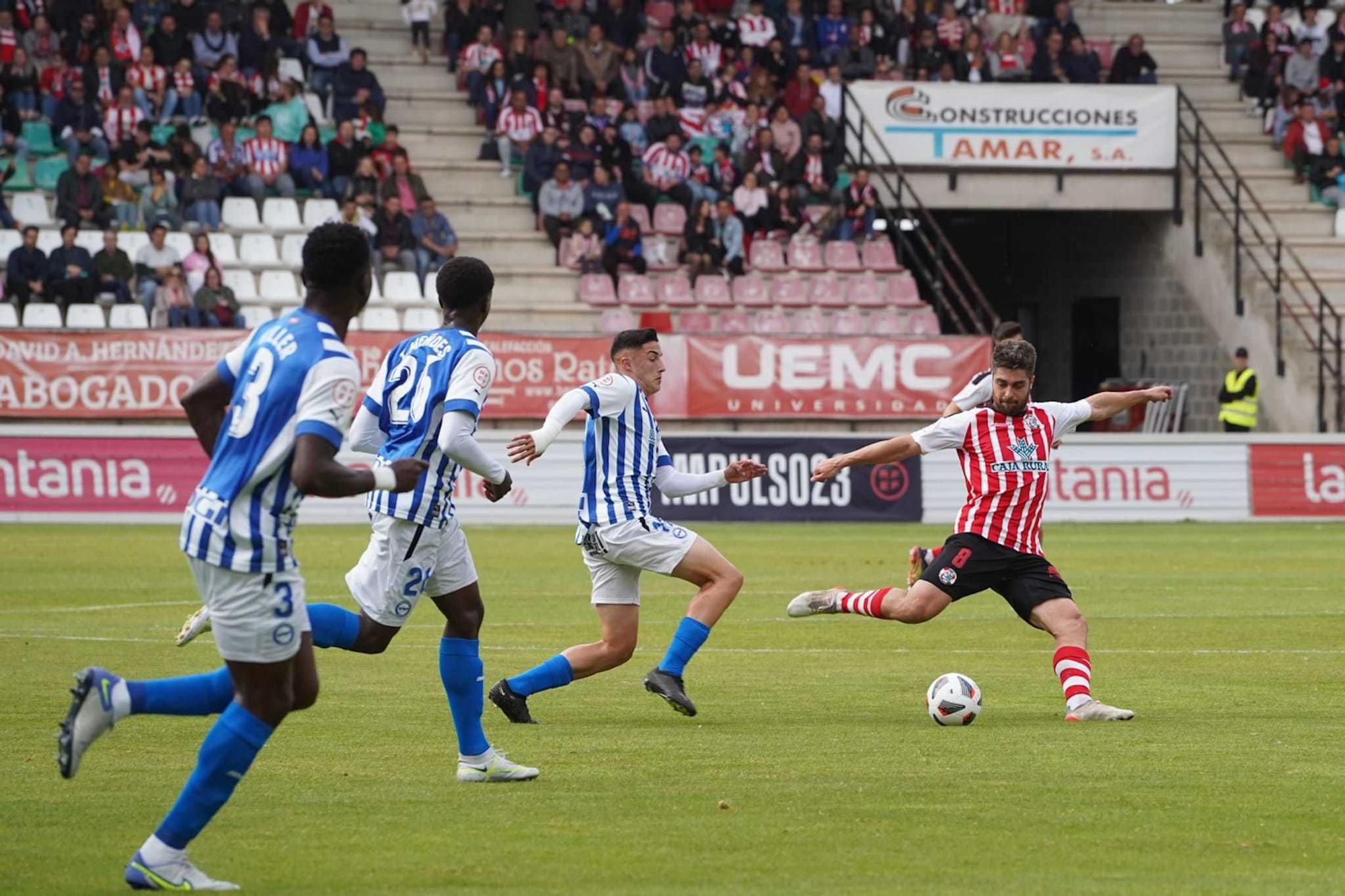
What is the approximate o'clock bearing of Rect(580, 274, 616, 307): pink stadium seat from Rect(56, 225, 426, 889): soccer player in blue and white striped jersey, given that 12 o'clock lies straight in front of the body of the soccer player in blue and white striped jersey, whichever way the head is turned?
The pink stadium seat is roughly at 11 o'clock from the soccer player in blue and white striped jersey.

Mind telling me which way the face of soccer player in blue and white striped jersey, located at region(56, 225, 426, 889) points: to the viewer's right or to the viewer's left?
to the viewer's right

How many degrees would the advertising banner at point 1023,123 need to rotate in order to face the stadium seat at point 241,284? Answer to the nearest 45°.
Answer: approximately 45° to its right

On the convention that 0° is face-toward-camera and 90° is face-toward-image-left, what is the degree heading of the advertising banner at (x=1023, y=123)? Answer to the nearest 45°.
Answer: approximately 0°

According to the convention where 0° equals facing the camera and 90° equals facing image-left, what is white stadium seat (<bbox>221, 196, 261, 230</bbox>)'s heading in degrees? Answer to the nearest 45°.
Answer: approximately 0°

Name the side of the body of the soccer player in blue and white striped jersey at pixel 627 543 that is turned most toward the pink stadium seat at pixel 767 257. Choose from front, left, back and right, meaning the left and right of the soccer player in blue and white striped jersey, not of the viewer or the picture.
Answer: left

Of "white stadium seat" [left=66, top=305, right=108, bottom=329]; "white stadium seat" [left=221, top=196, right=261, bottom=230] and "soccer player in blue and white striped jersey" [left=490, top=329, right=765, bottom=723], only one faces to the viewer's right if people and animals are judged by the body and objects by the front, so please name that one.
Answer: the soccer player in blue and white striped jersey

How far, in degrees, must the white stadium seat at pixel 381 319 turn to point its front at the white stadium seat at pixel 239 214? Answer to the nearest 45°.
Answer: approximately 135° to its right

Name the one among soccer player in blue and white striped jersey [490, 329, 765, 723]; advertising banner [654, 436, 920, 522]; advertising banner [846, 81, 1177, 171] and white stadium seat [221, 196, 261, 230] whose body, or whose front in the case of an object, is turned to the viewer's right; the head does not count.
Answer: the soccer player in blue and white striped jersey

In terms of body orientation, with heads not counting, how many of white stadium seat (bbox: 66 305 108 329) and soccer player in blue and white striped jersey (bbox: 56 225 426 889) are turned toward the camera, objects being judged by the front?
1

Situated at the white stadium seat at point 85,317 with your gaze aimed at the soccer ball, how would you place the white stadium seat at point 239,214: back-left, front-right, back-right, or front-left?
back-left
